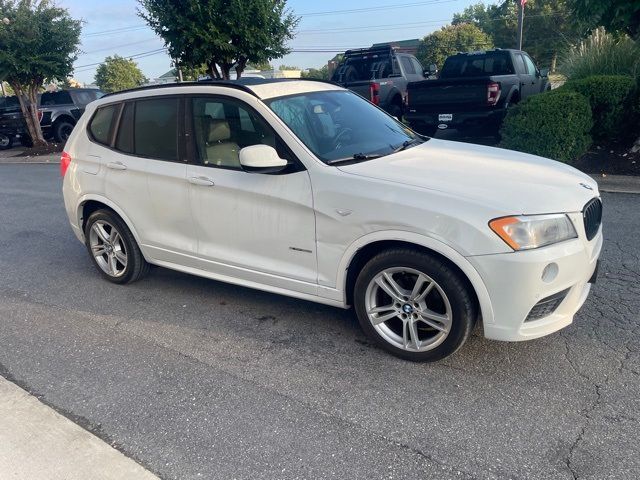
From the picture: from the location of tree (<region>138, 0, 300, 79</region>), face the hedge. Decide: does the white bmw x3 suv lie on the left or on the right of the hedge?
right

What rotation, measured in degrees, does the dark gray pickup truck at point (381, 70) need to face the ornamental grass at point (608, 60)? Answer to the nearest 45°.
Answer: approximately 90° to its right

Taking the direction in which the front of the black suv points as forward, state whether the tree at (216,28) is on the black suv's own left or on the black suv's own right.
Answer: on the black suv's own right

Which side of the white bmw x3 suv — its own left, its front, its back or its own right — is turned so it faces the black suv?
back

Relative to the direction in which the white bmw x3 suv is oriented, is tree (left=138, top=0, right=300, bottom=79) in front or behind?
behind

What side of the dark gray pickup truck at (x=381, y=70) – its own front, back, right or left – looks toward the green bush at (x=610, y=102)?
right

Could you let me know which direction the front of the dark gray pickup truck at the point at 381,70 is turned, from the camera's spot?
facing away from the viewer and to the right of the viewer

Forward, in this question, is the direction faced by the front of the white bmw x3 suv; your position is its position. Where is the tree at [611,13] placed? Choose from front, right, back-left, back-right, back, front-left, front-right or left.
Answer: left

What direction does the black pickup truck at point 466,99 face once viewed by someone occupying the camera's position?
facing away from the viewer and to the right of the viewer

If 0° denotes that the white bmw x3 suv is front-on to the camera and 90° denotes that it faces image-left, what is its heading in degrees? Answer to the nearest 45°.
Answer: approximately 315°
